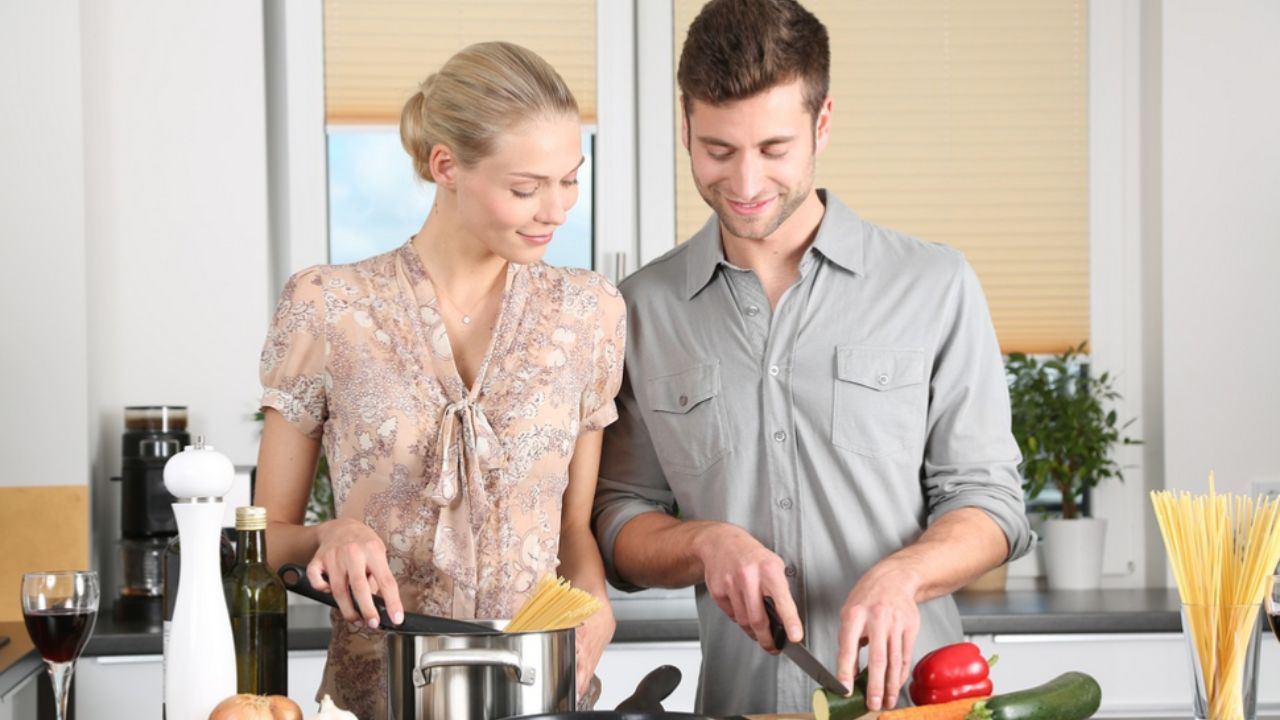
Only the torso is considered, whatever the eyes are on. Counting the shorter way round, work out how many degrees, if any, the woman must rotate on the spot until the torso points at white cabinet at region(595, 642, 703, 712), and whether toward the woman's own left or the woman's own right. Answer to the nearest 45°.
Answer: approximately 180°

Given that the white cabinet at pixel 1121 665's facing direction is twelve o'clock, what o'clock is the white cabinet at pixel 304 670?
the white cabinet at pixel 304 670 is roughly at 2 o'clock from the white cabinet at pixel 1121 665.

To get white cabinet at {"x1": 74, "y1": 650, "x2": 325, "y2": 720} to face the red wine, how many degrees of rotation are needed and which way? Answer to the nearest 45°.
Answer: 0° — it already faces it

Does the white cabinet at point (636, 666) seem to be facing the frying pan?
yes

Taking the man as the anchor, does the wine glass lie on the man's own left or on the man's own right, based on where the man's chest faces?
on the man's own right

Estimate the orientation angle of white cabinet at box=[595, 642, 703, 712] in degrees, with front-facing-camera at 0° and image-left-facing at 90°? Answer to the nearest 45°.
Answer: approximately 0°

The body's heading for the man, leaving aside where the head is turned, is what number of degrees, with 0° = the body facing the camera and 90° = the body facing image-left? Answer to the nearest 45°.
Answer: approximately 0°

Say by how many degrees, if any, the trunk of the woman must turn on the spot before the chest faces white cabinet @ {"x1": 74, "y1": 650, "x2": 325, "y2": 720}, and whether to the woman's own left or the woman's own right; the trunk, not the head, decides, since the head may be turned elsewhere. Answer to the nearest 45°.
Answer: approximately 135° to the woman's own right
